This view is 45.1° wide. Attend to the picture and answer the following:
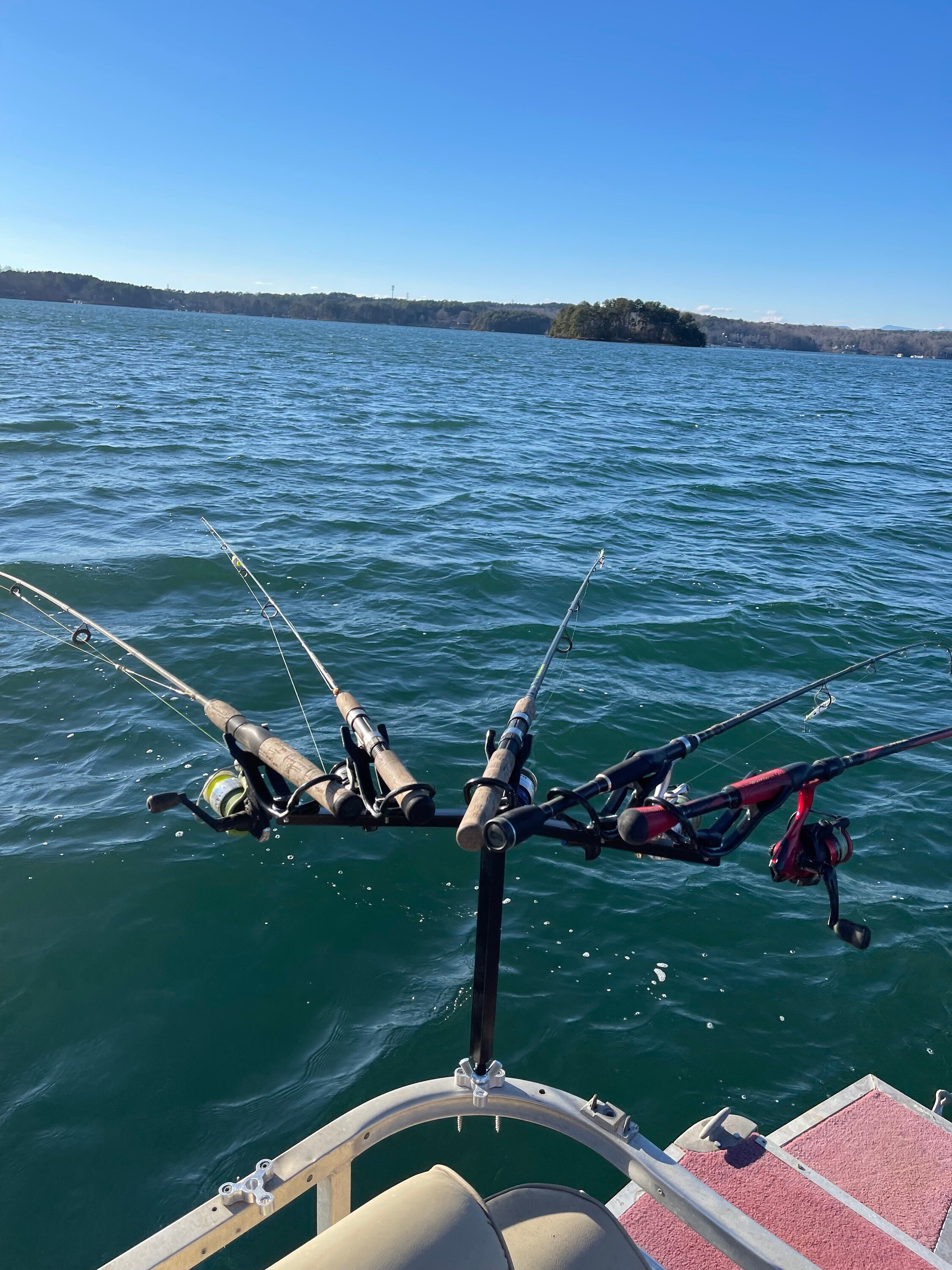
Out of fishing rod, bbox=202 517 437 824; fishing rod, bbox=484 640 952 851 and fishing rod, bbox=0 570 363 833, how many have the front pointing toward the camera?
0

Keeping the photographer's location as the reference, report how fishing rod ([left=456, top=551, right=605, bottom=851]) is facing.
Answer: facing away from the viewer and to the right of the viewer

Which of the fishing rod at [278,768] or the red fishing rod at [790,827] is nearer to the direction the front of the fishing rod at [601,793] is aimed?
the red fishing rod

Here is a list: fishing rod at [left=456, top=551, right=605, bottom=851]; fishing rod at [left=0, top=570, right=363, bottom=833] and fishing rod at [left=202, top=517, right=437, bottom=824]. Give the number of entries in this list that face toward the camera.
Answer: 0

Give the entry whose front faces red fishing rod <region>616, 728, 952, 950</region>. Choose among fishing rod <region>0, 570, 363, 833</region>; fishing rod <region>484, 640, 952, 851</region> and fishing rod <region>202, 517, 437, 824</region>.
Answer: fishing rod <region>484, 640, 952, 851</region>

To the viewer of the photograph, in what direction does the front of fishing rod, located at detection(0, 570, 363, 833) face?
facing away from the viewer and to the left of the viewer

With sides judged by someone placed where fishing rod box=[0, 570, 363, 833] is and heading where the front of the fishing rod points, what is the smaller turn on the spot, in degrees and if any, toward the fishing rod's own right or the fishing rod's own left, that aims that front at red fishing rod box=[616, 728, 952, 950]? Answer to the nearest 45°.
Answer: approximately 135° to the fishing rod's own right

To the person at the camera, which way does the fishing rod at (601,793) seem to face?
facing away from the viewer and to the right of the viewer

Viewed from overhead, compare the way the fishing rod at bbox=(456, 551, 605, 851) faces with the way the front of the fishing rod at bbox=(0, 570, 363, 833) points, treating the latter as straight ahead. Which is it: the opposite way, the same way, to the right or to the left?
to the right

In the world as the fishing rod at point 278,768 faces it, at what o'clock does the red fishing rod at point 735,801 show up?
The red fishing rod is roughly at 5 o'clock from the fishing rod.

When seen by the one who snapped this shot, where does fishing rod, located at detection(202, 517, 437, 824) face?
facing away from the viewer and to the left of the viewer

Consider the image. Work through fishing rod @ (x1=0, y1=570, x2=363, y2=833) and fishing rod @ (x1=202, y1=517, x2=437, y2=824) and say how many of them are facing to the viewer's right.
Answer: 0
